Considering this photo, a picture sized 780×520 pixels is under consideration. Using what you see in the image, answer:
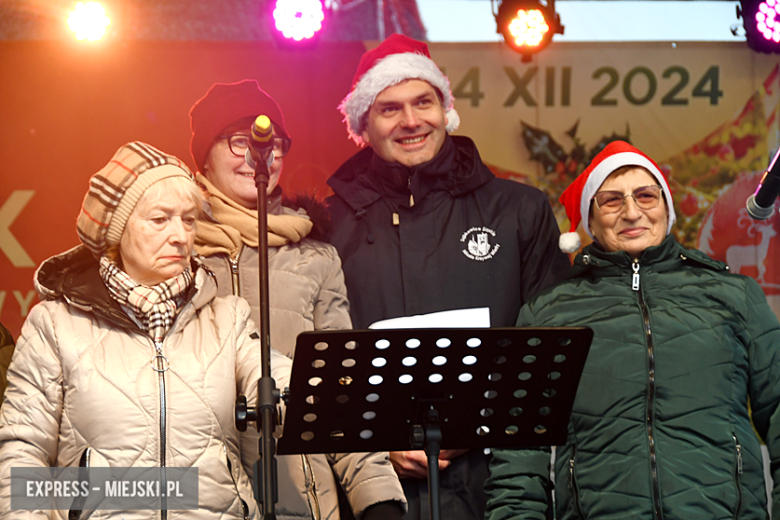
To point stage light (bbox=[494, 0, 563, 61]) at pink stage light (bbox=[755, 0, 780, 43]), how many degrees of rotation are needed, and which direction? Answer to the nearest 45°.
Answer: approximately 90° to its left

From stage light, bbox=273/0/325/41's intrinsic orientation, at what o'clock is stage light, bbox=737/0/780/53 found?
stage light, bbox=737/0/780/53 is roughly at 9 o'clock from stage light, bbox=273/0/325/41.

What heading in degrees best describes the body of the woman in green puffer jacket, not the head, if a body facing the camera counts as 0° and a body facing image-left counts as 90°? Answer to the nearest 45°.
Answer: approximately 0°

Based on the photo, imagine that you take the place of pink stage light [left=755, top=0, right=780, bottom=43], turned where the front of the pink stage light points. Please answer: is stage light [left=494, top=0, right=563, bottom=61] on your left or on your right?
on your right

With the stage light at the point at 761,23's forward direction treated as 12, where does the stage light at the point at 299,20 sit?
the stage light at the point at 299,20 is roughly at 2 o'clock from the stage light at the point at 761,23.

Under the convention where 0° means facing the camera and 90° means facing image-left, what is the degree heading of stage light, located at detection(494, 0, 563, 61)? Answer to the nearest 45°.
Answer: approximately 0°

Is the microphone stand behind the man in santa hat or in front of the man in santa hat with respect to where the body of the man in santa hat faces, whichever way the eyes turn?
in front

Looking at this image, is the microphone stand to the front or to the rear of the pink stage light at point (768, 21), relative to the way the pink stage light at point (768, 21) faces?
to the front

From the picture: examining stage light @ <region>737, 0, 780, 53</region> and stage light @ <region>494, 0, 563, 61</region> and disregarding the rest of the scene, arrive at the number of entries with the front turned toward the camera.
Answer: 2
